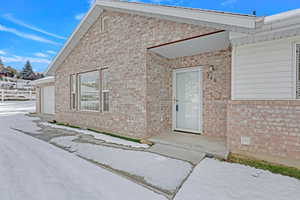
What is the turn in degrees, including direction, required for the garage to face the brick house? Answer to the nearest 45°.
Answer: approximately 45° to its left

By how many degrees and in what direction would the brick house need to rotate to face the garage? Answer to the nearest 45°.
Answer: approximately 90° to its right

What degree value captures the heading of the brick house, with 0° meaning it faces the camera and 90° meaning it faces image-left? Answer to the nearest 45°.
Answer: approximately 45°

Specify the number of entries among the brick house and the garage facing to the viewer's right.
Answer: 0

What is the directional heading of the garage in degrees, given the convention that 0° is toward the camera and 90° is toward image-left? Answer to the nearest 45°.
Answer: approximately 45°
